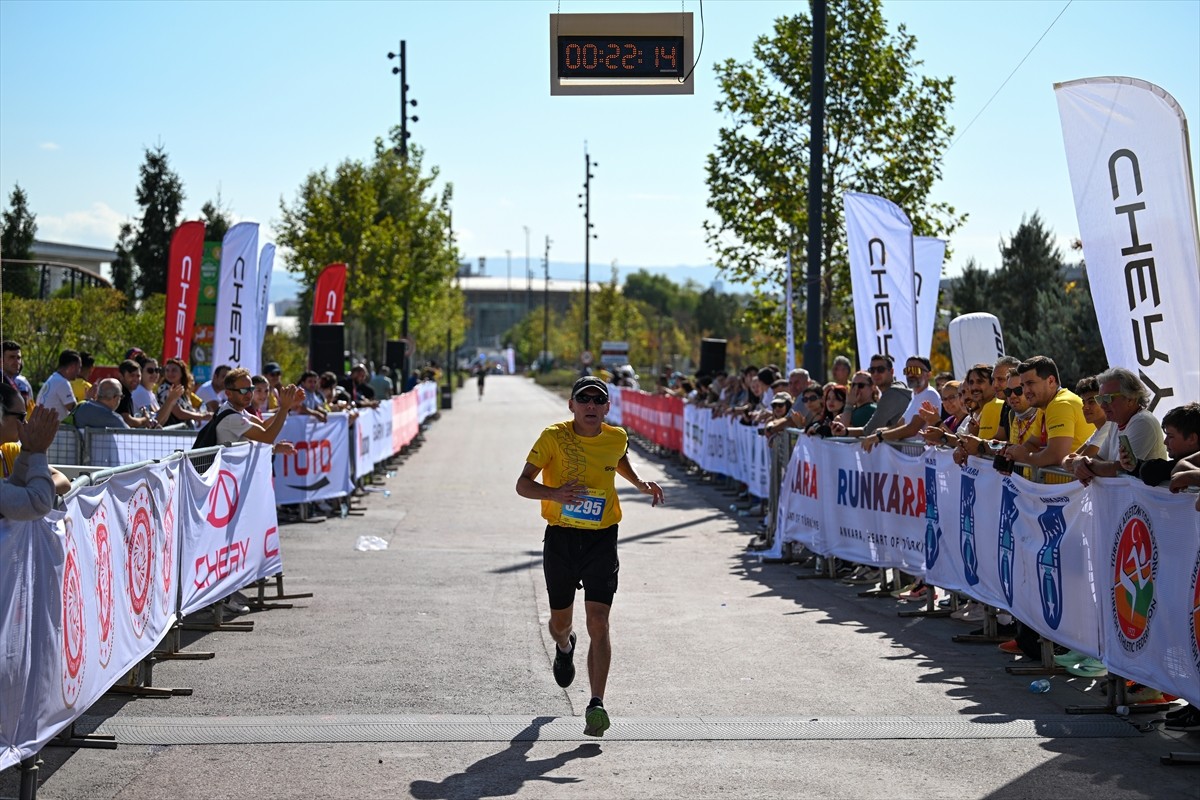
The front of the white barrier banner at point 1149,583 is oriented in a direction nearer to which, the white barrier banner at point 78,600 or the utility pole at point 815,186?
the white barrier banner

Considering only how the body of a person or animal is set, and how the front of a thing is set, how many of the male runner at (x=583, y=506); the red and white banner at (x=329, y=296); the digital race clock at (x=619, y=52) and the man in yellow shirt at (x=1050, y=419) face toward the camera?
3

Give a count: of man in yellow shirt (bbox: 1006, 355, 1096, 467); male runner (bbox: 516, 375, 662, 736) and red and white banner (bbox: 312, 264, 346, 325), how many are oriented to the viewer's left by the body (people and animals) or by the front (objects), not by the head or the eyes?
1

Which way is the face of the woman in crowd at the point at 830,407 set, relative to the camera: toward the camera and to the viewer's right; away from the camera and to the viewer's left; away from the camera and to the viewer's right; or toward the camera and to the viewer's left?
toward the camera and to the viewer's left

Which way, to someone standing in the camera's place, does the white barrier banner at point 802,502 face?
facing the viewer and to the left of the viewer

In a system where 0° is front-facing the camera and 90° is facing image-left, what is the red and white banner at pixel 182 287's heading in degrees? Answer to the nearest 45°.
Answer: approximately 0°

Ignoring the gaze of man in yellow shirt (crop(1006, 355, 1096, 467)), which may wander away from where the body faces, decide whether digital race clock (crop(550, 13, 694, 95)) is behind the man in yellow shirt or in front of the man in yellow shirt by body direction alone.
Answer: in front

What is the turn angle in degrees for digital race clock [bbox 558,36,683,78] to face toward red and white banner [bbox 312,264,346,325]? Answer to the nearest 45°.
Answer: approximately 180°

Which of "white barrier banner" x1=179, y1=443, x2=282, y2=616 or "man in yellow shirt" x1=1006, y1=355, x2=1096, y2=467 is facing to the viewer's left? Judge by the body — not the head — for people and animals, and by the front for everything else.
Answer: the man in yellow shirt

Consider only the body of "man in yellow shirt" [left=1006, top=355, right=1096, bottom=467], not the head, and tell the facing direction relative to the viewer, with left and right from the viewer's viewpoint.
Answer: facing to the left of the viewer
